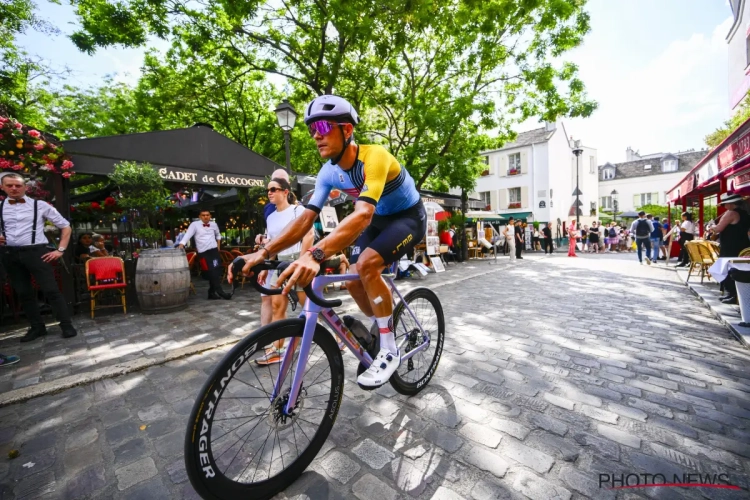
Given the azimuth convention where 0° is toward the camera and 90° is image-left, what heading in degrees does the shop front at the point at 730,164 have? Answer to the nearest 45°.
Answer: approximately 45°

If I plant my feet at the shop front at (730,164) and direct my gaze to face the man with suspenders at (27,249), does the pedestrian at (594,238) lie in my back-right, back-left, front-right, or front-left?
back-right

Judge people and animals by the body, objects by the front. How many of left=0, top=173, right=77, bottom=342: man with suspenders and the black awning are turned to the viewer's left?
0

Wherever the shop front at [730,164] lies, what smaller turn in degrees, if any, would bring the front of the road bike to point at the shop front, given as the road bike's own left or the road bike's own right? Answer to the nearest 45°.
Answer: approximately 135° to the road bike's own left

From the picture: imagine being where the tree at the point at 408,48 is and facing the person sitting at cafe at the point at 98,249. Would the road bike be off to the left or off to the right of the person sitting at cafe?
left

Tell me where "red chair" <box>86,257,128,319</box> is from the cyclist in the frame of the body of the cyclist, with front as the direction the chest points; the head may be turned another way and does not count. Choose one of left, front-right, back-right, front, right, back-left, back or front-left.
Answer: right

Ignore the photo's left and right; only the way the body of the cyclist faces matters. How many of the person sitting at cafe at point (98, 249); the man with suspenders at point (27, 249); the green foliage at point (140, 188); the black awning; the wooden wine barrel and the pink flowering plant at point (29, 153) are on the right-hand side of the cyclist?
6

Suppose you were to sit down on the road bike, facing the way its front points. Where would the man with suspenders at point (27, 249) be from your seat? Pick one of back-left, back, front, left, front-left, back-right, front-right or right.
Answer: right

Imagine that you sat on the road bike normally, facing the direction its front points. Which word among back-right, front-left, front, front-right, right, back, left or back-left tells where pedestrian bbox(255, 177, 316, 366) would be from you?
back-right

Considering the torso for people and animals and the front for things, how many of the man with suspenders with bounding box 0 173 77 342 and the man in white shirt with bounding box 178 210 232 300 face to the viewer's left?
0

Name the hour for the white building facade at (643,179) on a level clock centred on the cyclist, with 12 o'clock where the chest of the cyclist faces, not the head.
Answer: The white building facade is roughly at 6 o'clock from the cyclist.

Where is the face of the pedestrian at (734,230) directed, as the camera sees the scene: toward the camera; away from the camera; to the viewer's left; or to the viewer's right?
to the viewer's left
